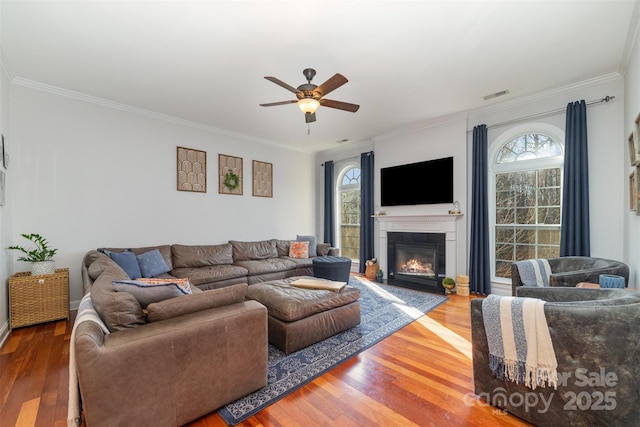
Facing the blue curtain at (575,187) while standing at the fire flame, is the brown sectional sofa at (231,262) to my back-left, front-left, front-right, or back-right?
back-right

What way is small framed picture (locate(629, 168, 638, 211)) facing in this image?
to the viewer's left

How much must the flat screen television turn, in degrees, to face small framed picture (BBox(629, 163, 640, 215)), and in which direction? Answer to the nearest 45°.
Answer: approximately 90° to its left

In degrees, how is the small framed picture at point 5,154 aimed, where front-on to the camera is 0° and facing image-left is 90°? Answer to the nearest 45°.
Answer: approximately 270°

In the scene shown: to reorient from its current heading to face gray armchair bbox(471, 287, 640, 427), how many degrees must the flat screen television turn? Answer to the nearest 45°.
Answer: approximately 45° to its left

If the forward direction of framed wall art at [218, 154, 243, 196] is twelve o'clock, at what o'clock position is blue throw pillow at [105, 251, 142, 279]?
The blue throw pillow is roughly at 3 o'clock from the framed wall art.

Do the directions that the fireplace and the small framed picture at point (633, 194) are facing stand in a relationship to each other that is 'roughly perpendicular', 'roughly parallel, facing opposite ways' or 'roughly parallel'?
roughly perpendicular

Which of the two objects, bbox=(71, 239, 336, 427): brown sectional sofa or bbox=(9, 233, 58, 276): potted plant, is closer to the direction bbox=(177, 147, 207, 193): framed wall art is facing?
the brown sectional sofa

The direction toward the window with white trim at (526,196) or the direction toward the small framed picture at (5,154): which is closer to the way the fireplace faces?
the small framed picture

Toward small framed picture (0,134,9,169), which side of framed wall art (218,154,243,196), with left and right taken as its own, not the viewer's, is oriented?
right
